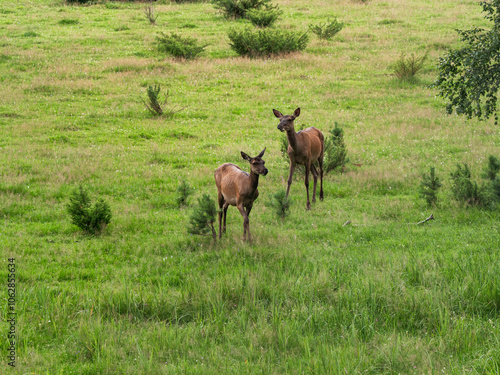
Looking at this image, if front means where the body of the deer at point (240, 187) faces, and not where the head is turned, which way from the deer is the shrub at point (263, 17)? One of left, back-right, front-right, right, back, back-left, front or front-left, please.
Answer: back-left

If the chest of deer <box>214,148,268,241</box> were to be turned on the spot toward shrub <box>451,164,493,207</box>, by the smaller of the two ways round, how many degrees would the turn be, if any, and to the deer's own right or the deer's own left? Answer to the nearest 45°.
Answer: approximately 45° to the deer's own left

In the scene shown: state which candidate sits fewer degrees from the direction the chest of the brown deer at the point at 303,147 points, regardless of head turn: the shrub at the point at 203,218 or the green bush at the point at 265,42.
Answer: the shrub

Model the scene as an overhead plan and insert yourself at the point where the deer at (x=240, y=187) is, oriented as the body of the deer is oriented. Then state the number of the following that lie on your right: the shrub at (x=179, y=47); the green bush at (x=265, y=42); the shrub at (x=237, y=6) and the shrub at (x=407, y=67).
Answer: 0

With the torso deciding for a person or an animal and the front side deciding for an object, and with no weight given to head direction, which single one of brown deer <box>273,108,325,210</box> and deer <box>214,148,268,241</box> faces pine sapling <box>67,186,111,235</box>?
the brown deer

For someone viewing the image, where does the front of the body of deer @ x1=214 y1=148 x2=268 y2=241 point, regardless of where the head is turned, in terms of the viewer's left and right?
facing the viewer and to the right of the viewer

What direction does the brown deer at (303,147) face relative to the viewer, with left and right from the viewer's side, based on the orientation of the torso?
facing the viewer and to the left of the viewer

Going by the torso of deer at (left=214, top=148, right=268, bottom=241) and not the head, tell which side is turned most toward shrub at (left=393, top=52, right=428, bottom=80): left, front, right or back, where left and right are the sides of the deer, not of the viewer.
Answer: left

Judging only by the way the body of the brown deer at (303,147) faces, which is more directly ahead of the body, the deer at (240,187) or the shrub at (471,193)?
the deer

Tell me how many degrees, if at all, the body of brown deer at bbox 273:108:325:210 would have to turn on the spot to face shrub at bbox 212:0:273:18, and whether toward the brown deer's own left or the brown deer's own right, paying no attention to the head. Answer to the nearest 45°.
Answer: approximately 135° to the brown deer's own right

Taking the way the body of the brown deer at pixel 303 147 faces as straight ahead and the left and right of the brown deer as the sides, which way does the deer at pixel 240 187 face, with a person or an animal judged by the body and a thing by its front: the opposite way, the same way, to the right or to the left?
to the left

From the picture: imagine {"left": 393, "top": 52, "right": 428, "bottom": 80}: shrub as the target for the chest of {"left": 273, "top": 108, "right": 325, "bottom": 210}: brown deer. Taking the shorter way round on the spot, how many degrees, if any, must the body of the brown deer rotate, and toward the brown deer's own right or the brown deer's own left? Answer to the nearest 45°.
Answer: approximately 135° to the brown deer's own right

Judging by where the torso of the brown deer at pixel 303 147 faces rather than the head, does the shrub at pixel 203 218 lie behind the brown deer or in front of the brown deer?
in front

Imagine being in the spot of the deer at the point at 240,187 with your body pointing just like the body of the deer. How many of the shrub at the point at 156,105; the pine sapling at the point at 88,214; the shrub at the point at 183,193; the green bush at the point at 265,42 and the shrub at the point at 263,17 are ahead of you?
0

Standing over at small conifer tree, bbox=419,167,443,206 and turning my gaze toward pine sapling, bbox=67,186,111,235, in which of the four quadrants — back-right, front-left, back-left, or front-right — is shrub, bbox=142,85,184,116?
front-right

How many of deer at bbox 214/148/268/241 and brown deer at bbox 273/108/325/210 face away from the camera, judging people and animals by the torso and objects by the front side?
0

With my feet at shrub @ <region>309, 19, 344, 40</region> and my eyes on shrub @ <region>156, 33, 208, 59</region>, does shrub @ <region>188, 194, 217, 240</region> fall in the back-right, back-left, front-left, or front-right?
front-left

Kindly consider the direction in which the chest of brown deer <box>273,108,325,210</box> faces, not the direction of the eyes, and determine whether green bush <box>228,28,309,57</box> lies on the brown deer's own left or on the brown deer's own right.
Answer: on the brown deer's own right
